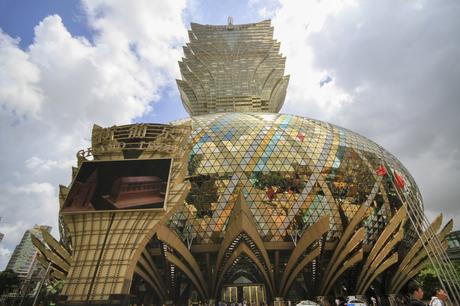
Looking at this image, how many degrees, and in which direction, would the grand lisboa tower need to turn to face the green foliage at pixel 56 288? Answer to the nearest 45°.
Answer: approximately 90° to its right

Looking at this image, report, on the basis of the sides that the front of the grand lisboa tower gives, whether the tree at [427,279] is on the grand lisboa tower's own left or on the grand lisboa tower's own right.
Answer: on the grand lisboa tower's own left

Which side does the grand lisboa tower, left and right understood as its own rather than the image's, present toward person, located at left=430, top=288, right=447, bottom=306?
front

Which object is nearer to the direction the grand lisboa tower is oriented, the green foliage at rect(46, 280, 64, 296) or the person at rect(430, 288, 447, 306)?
the person

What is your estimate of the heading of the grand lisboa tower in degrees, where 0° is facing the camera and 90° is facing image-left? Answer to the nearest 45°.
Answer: approximately 0°

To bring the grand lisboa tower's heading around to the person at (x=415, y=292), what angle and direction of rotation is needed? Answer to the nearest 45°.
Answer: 0° — it already faces them
